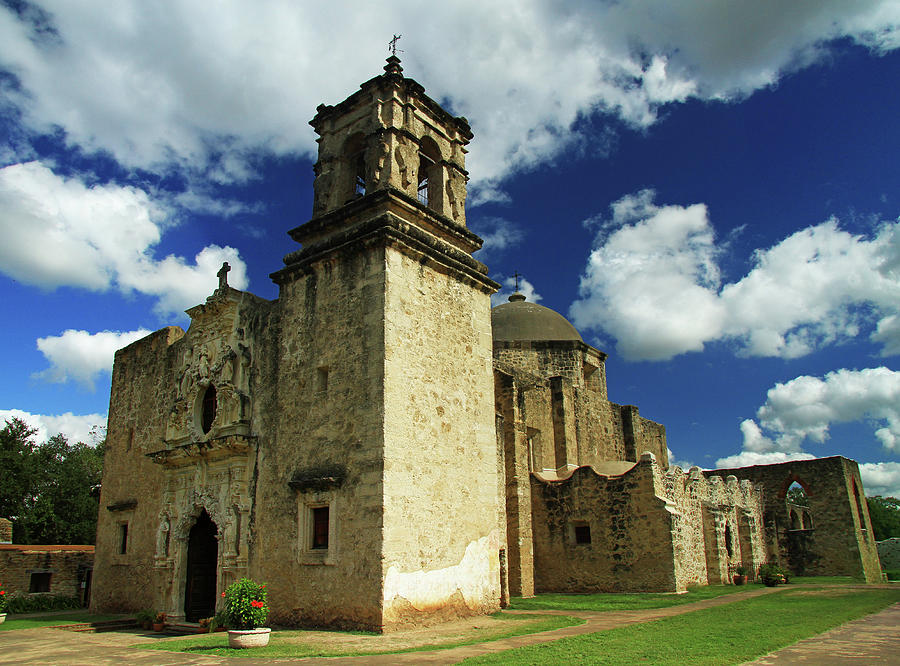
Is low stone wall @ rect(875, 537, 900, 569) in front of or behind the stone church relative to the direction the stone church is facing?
behind

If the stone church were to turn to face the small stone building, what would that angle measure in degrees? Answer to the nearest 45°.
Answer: approximately 90° to its right

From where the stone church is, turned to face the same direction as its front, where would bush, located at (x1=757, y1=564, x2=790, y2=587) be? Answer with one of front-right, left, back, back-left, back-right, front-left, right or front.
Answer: back

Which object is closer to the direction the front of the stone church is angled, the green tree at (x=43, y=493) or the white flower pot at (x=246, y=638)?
the white flower pot

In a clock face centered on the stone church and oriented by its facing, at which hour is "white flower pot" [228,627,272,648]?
The white flower pot is roughly at 11 o'clock from the stone church.

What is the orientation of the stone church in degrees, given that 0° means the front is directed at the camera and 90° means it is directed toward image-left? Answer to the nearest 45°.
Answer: approximately 45°

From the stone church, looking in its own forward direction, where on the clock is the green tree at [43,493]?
The green tree is roughly at 3 o'clock from the stone church.

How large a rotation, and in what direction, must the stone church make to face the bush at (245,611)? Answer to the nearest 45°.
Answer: approximately 45° to its left

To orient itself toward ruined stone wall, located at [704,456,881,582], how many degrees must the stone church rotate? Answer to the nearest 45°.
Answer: approximately 180°

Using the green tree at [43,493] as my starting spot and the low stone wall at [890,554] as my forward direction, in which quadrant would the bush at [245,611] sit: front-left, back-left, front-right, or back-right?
front-right
